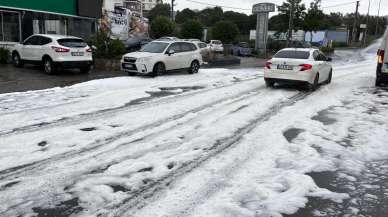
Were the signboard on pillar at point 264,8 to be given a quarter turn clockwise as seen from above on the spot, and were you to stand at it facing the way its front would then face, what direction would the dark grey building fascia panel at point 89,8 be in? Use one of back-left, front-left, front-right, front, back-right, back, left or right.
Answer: front-left

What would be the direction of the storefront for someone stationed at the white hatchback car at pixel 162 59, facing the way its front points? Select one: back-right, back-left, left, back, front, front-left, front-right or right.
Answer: right

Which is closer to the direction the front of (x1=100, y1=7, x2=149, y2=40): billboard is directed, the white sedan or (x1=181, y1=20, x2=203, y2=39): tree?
the white sedan

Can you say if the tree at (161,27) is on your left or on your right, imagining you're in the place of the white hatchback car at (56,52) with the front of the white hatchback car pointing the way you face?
on your right

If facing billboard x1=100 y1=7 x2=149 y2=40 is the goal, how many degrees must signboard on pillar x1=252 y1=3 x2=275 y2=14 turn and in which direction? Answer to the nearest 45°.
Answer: approximately 90° to its right

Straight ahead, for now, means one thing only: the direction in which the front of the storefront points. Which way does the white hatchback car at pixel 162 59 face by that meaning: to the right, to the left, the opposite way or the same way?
to the right

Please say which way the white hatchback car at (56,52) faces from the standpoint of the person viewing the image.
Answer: facing away from the viewer and to the left of the viewer

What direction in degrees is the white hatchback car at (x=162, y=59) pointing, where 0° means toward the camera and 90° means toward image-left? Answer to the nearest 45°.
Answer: approximately 45°

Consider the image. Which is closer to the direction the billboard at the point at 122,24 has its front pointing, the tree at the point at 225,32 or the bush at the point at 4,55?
the bush

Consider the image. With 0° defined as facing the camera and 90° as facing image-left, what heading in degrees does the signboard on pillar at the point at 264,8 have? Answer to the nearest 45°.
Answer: approximately 0°
